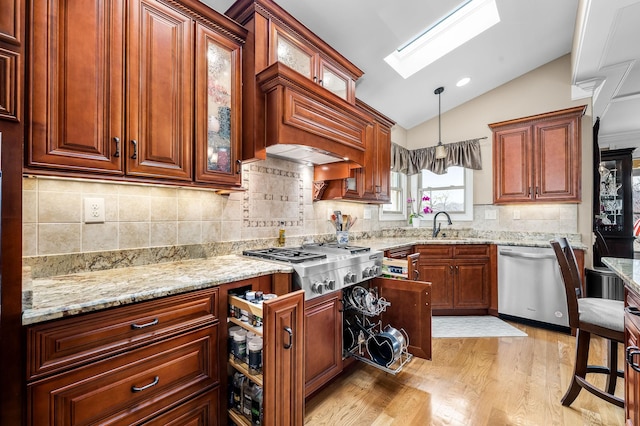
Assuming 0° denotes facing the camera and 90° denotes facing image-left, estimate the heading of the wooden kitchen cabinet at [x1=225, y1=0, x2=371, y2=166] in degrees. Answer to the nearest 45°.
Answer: approximately 315°

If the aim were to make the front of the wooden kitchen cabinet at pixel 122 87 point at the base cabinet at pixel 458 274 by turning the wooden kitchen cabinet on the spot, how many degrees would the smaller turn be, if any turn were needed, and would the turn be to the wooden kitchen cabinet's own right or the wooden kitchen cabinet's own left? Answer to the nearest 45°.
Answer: approximately 45° to the wooden kitchen cabinet's own left

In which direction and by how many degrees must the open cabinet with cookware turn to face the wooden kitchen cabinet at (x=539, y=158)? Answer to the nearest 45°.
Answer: approximately 90° to its left

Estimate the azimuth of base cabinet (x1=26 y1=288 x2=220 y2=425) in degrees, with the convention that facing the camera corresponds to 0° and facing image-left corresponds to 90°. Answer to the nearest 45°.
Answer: approximately 315°

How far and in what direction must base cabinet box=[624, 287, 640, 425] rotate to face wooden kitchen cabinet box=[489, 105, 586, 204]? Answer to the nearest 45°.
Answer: approximately 90° to its right
